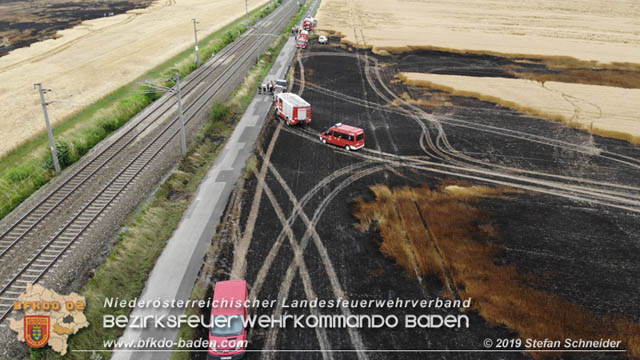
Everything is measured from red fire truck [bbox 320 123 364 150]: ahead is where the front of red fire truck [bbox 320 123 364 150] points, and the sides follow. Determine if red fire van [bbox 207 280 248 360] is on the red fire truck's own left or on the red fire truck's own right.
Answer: on the red fire truck's own left

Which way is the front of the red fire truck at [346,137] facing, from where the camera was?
facing away from the viewer and to the left of the viewer
